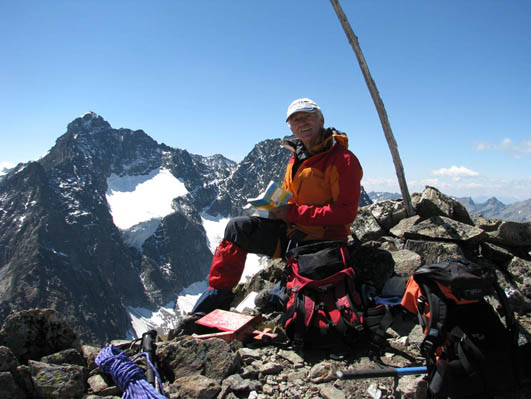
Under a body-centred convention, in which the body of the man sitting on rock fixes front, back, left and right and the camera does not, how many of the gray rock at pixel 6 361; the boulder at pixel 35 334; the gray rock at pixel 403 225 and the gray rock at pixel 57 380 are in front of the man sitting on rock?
3

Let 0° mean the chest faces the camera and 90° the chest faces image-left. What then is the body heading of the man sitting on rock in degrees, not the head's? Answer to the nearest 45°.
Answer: approximately 45°

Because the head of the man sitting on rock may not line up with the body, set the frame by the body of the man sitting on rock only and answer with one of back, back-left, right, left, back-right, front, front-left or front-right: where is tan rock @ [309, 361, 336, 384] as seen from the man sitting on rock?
front-left

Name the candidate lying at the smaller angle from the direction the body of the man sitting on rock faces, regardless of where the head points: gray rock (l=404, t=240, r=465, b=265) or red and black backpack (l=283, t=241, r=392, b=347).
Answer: the red and black backpack

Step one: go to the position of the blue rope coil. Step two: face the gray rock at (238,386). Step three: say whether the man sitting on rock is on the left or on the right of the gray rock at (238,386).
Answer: left

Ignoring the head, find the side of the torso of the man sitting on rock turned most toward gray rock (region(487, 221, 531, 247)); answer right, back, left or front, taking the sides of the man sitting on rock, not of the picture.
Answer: back

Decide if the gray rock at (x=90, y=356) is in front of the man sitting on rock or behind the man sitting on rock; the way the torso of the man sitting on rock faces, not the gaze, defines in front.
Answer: in front

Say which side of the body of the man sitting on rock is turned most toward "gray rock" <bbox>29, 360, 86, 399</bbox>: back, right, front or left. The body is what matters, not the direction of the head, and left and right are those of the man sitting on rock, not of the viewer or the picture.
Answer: front

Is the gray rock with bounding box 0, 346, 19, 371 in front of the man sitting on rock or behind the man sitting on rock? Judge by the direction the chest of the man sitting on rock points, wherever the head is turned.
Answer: in front
